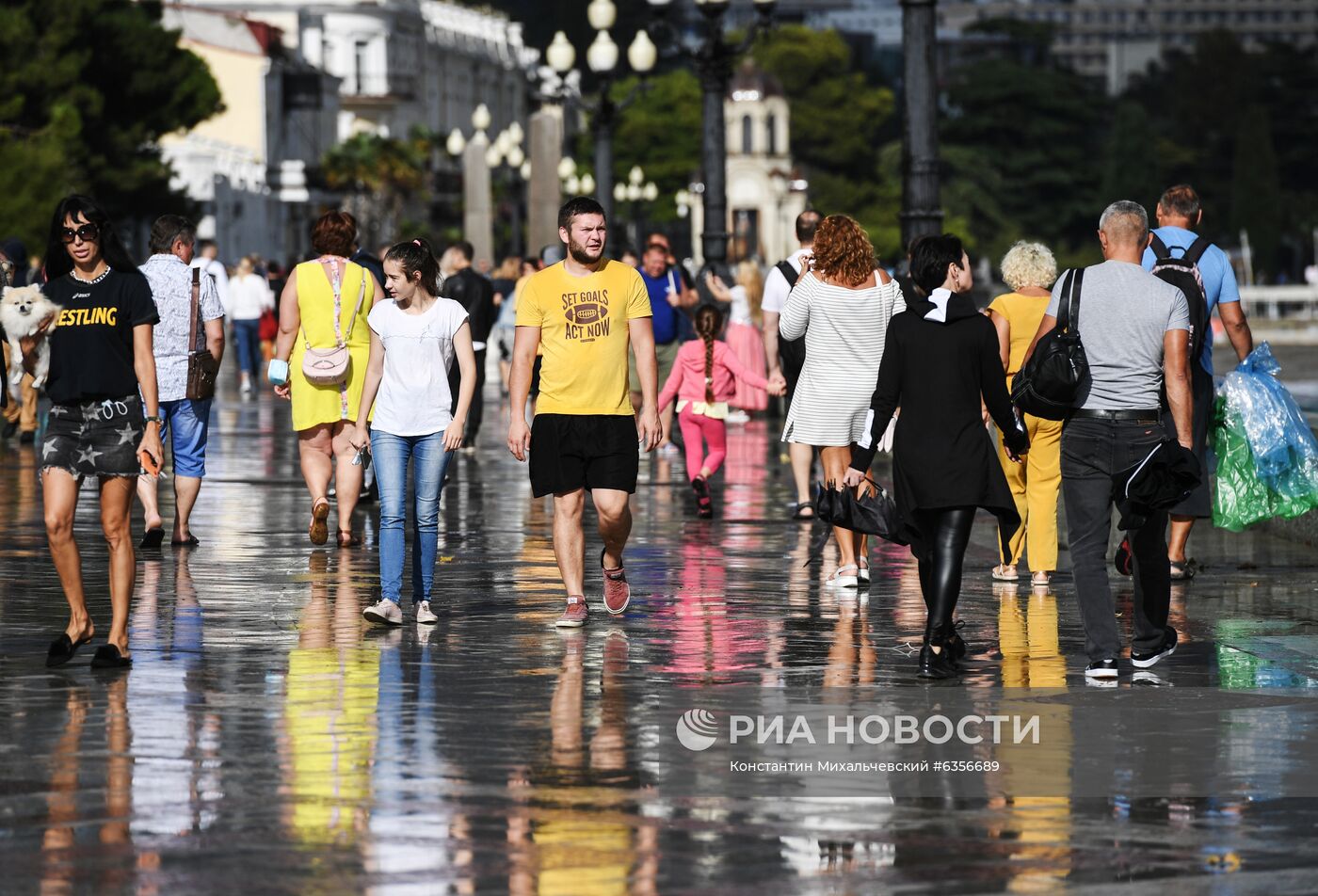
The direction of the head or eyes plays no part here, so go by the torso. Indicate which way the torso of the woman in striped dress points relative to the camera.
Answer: away from the camera

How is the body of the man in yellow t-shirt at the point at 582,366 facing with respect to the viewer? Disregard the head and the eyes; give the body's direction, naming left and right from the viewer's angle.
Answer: facing the viewer

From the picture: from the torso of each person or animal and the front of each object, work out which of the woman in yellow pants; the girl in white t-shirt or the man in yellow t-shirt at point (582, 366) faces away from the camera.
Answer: the woman in yellow pants

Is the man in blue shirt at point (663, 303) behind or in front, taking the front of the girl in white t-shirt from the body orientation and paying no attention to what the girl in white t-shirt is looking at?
behind

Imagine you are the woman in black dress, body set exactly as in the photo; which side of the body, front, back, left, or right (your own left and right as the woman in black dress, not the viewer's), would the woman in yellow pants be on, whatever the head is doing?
front

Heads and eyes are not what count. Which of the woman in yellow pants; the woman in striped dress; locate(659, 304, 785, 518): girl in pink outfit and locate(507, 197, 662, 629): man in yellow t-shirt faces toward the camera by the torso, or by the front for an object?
the man in yellow t-shirt

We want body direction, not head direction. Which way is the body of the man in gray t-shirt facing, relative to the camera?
away from the camera

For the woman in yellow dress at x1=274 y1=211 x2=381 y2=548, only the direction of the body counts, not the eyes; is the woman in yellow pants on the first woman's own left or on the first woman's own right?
on the first woman's own right

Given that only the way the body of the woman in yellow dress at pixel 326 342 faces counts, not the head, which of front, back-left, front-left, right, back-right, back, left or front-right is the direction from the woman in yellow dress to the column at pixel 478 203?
front

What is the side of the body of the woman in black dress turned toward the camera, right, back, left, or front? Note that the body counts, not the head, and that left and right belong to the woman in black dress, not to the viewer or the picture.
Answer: back

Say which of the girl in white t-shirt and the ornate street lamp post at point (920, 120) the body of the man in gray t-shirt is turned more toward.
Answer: the ornate street lamp post

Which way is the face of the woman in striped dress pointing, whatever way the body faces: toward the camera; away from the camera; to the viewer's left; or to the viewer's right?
away from the camera

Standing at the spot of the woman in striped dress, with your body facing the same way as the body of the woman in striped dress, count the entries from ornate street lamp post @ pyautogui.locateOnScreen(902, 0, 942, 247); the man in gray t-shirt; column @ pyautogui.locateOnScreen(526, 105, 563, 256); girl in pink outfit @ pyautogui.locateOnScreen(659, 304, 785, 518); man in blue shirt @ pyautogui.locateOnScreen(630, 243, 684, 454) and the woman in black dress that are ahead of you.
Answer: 4

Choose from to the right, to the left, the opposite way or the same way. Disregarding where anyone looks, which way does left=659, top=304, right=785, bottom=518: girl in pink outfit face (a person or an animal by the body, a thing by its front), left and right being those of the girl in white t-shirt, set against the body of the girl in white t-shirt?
the opposite way

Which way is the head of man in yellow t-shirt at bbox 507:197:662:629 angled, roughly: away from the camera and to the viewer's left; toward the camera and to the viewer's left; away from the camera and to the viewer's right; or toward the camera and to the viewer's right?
toward the camera and to the viewer's right

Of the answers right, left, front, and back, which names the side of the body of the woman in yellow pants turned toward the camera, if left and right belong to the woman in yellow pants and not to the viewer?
back

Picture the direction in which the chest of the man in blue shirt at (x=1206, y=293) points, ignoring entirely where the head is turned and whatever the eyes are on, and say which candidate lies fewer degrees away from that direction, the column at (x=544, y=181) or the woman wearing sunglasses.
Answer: the column
